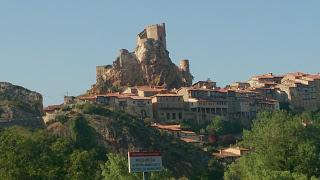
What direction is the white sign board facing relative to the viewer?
toward the camera
